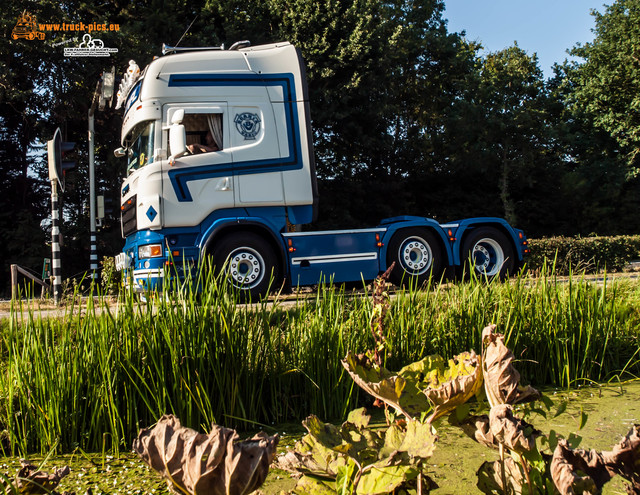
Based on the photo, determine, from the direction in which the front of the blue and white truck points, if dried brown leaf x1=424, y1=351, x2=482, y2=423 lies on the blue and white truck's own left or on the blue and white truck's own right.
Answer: on the blue and white truck's own left

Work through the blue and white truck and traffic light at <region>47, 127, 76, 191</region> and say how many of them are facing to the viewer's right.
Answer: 1

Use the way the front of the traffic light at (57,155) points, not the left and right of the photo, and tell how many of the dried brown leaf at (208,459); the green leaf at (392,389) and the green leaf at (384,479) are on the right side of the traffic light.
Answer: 3

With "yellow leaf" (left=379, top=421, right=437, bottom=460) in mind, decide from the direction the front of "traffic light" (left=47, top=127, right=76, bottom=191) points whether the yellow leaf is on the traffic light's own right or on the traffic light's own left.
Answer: on the traffic light's own right

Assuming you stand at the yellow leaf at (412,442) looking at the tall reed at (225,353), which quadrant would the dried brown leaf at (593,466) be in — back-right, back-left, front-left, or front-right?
back-right

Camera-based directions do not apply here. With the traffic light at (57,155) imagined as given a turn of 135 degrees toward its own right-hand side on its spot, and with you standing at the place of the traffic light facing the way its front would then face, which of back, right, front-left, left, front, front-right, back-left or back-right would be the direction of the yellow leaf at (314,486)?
front-left

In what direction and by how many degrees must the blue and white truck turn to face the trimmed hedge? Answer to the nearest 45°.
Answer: approximately 135° to its right

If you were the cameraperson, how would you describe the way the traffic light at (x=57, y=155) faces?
facing to the right of the viewer

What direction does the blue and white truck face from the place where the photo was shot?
facing to the left of the viewer

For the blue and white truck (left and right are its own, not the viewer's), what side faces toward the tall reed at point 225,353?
left

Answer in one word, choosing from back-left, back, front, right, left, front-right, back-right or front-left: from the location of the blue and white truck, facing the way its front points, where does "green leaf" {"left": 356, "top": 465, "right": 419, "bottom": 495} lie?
left

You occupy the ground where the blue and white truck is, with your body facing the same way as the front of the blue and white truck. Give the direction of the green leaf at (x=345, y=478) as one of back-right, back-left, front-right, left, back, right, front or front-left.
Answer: left

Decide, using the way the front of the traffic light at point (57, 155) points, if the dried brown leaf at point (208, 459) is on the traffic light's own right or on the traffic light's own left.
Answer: on the traffic light's own right

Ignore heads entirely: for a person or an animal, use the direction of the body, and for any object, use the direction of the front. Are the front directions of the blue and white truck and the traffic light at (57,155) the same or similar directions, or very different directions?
very different directions

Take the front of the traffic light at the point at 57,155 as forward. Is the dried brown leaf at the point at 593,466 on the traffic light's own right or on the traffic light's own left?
on the traffic light's own right

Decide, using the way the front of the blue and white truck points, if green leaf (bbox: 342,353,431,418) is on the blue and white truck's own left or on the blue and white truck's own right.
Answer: on the blue and white truck's own left
